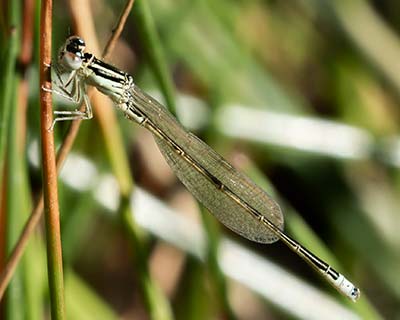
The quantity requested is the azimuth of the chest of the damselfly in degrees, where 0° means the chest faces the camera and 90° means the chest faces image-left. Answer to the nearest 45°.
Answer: approximately 90°
